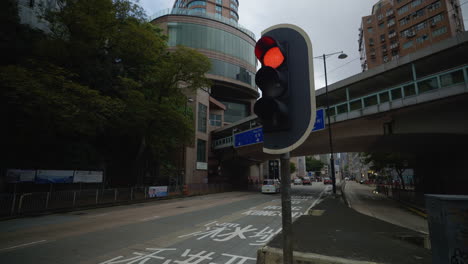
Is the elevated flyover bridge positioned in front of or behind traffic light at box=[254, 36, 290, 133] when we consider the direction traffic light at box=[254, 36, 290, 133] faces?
behind

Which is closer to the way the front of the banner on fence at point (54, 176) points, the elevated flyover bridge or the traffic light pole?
the traffic light pole

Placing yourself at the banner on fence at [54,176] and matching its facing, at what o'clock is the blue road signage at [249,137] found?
The blue road signage is roughly at 9 o'clock from the banner on fence.

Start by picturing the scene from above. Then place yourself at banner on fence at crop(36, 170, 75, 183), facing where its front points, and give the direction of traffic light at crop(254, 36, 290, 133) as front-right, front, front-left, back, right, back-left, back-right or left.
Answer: front

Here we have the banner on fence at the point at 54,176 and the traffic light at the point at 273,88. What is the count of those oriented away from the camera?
0

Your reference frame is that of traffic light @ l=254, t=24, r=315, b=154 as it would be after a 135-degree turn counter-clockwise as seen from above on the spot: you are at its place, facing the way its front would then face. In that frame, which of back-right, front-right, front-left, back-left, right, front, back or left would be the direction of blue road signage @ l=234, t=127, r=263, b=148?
left

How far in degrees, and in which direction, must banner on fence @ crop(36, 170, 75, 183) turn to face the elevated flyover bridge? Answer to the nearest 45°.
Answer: approximately 45° to its left

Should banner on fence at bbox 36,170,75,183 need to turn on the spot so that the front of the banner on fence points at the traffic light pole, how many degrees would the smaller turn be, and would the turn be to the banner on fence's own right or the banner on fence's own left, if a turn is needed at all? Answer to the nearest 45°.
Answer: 0° — it already faces it

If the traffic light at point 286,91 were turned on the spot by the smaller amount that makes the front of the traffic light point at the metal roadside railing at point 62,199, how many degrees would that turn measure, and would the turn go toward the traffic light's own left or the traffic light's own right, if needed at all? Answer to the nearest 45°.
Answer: approximately 90° to the traffic light's own right

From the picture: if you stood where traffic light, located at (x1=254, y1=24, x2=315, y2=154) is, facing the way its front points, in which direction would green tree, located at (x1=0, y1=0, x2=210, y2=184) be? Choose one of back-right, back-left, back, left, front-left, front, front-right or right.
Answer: right

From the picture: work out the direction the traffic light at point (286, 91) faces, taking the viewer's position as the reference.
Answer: facing the viewer and to the left of the viewer

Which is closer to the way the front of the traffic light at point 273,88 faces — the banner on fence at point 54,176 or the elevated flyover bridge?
the banner on fence
